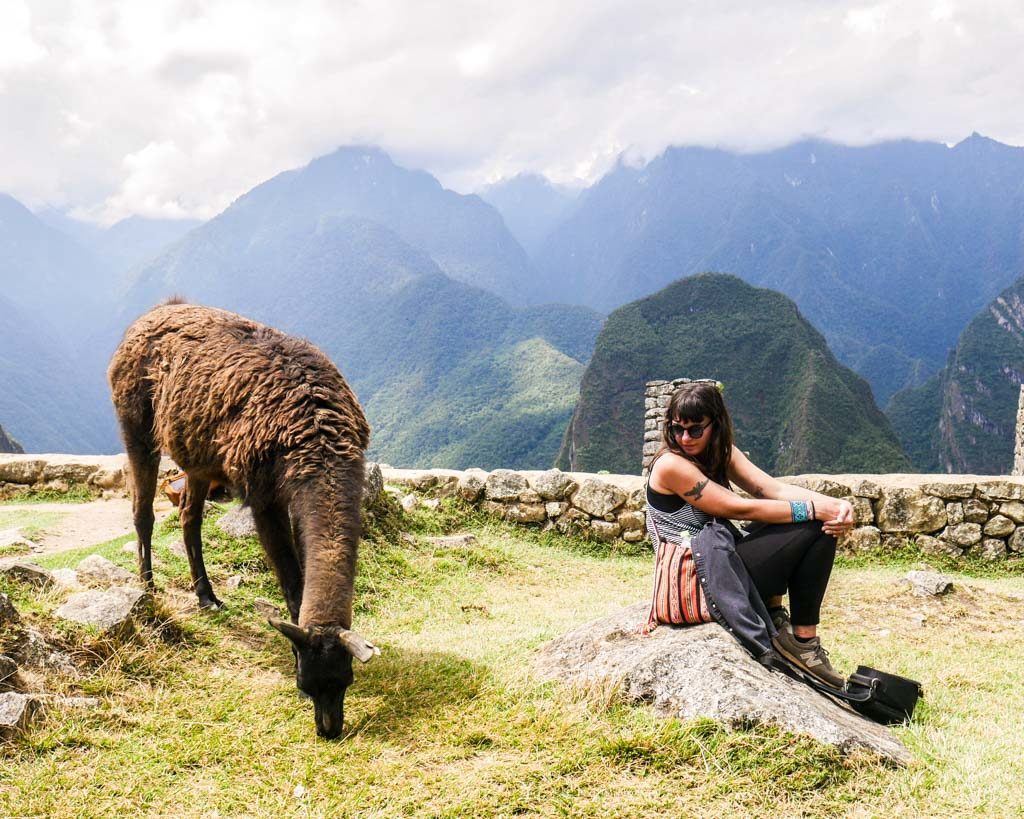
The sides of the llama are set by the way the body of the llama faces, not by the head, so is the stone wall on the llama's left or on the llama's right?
on the llama's left

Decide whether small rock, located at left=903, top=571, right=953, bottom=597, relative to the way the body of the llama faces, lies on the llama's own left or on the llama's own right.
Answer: on the llama's own left

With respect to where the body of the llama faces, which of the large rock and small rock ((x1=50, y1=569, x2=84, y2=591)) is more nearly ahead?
the large rock

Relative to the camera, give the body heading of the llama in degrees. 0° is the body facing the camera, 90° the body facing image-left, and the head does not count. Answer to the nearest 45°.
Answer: approximately 315°

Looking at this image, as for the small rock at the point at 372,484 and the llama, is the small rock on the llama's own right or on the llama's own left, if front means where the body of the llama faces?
on the llama's own left

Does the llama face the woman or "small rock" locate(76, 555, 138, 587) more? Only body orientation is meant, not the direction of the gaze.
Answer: the woman

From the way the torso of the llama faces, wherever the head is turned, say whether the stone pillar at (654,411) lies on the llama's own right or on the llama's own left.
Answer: on the llama's own left

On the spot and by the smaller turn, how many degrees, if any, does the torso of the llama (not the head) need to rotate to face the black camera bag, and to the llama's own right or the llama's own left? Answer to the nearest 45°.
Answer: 0° — it already faces it

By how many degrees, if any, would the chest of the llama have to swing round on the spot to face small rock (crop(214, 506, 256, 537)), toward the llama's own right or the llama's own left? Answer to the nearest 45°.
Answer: approximately 135° to the llama's own left

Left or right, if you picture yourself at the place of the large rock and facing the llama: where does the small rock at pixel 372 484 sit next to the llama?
right
